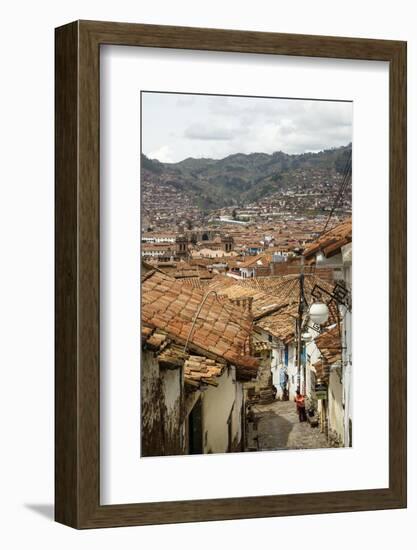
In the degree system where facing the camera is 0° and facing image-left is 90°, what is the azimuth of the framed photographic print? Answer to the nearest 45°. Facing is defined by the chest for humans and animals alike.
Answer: approximately 315°
